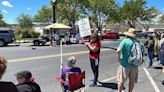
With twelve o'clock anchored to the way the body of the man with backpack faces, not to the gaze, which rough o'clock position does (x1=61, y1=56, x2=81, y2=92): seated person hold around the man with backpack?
The seated person is roughly at 10 o'clock from the man with backpack.

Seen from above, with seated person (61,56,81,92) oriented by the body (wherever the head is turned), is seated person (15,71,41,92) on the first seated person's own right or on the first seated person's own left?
on the first seated person's own left

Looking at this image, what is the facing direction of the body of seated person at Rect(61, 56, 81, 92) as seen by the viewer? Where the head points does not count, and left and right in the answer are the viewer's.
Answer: facing away from the viewer and to the left of the viewer

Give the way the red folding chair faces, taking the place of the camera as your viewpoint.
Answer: facing away from the viewer and to the left of the viewer

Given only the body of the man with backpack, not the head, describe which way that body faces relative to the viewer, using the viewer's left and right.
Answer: facing away from the viewer and to the left of the viewer

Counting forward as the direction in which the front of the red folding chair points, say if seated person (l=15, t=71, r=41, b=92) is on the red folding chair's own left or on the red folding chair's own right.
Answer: on the red folding chair's own left

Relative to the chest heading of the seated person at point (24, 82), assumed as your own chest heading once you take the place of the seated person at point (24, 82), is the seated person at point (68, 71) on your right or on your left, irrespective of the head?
on your right
